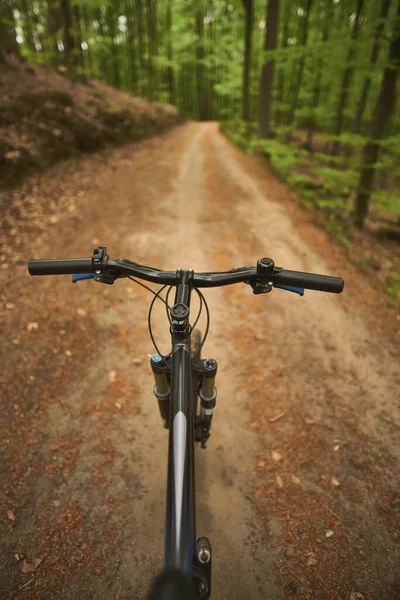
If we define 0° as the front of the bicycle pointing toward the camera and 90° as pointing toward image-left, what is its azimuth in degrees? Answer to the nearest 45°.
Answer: approximately 180°

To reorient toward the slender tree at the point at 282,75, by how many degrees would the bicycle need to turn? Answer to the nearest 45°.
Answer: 0° — it already faces it

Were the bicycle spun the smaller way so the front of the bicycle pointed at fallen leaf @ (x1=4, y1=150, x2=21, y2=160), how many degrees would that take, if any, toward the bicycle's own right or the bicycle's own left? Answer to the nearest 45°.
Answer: approximately 45° to the bicycle's own left
